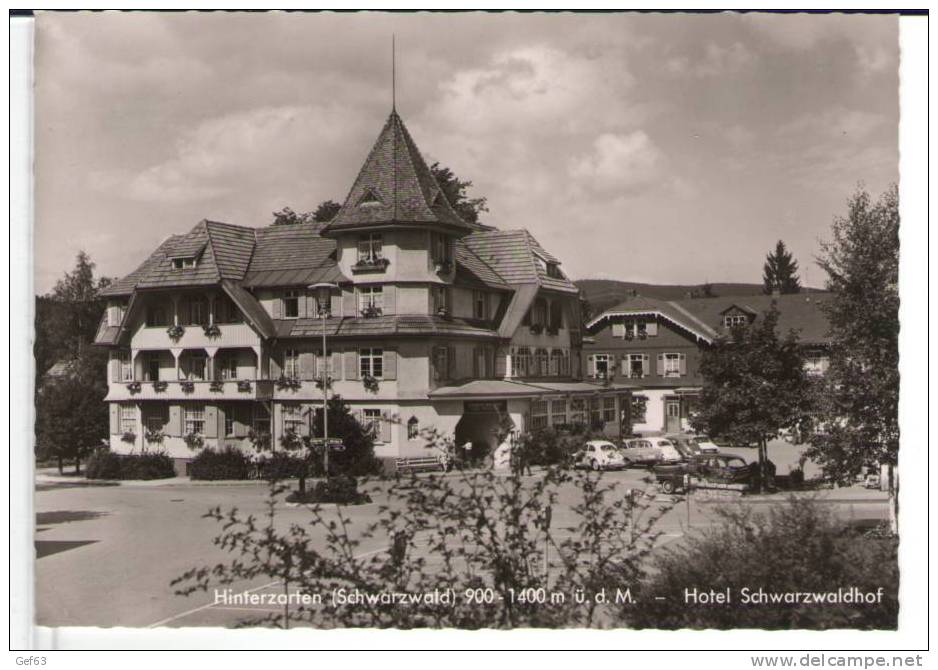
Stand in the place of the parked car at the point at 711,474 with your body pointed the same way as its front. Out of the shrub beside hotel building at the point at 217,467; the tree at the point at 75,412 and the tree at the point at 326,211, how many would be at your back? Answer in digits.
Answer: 0

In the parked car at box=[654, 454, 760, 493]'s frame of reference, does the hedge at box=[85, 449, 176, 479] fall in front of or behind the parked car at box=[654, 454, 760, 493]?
in front

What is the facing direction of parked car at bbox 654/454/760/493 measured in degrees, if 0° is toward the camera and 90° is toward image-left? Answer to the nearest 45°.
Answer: approximately 90°
